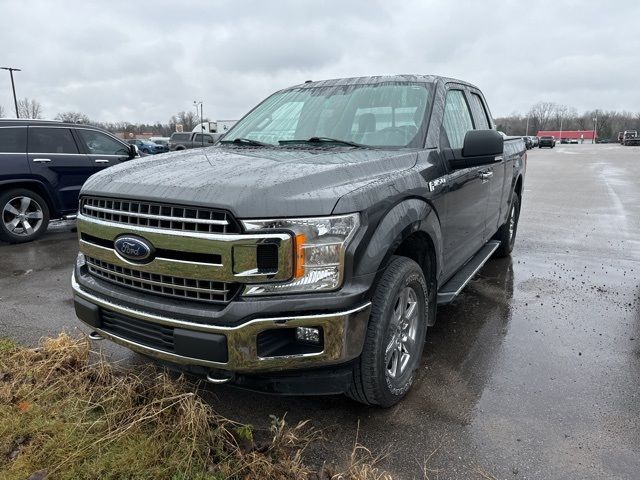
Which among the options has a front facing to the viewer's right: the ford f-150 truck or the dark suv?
the dark suv

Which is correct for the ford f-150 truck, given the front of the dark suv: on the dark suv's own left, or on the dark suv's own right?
on the dark suv's own right

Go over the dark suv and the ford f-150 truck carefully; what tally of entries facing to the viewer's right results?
1

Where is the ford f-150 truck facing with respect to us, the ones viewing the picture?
facing the viewer and to the left of the viewer

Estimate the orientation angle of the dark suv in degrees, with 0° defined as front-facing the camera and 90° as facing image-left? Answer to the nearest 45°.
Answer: approximately 270°

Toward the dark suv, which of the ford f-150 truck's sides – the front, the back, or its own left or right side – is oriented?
right

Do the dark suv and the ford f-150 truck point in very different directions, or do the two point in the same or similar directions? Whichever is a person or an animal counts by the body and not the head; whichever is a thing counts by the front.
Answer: very different directions
